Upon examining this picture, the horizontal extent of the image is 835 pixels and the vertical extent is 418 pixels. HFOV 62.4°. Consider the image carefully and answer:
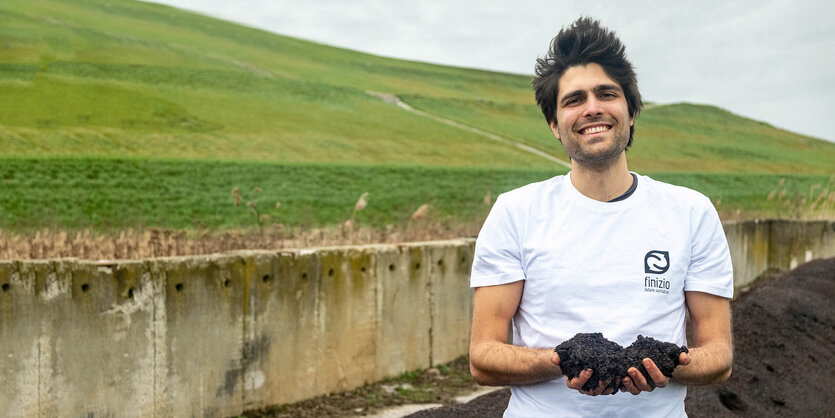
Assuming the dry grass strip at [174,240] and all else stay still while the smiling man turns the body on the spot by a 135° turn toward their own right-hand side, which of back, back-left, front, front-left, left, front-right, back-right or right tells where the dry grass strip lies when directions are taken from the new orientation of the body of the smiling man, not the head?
front

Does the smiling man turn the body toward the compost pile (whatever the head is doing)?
no

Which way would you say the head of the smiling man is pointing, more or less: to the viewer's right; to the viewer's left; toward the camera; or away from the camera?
toward the camera

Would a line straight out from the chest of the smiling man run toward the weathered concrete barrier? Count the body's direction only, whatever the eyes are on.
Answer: no

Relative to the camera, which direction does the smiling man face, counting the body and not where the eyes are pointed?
toward the camera
